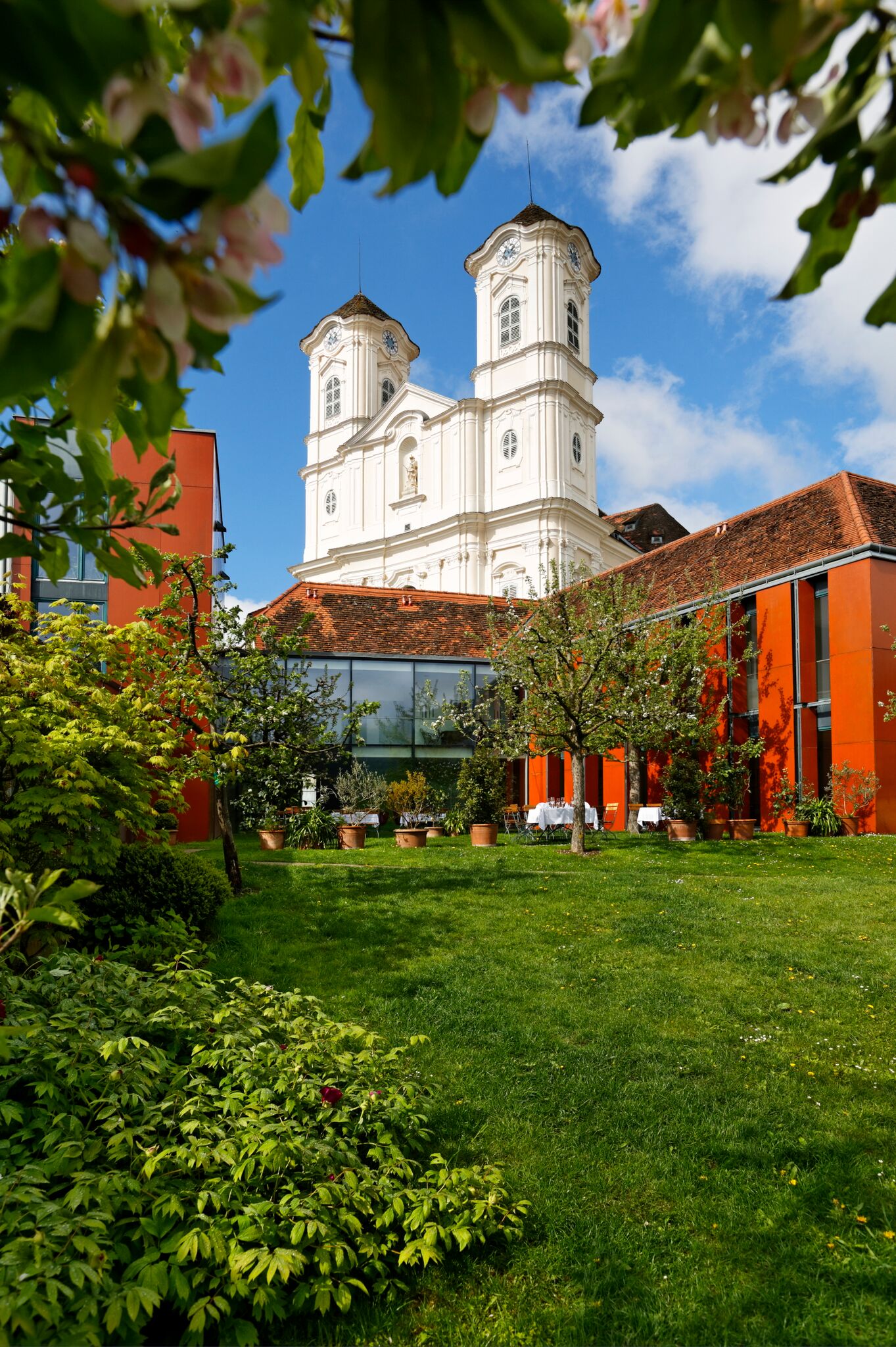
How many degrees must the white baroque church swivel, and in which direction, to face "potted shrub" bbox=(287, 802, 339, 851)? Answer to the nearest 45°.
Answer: approximately 45° to its left

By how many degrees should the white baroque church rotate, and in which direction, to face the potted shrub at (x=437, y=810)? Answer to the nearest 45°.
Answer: approximately 45° to its left

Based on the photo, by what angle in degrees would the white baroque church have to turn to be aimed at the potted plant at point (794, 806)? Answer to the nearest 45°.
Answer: approximately 45° to its left

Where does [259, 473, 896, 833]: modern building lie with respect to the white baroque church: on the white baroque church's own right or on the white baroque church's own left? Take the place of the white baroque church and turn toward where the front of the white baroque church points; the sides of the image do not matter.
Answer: on the white baroque church's own left

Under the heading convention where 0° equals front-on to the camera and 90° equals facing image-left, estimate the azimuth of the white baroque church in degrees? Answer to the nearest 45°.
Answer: approximately 45°

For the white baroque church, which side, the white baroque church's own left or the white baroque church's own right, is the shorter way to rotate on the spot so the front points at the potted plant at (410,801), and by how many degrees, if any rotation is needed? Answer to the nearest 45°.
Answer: approximately 45° to the white baroque church's own left

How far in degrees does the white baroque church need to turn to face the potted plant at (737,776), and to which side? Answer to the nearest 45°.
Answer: approximately 45° to its left

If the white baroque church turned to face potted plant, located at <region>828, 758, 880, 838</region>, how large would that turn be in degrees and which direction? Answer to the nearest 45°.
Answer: approximately 45° to its left

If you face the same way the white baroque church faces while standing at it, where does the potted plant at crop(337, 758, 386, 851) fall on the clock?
The potted plant is roughly at 11 o'clock from the white baroque church.
